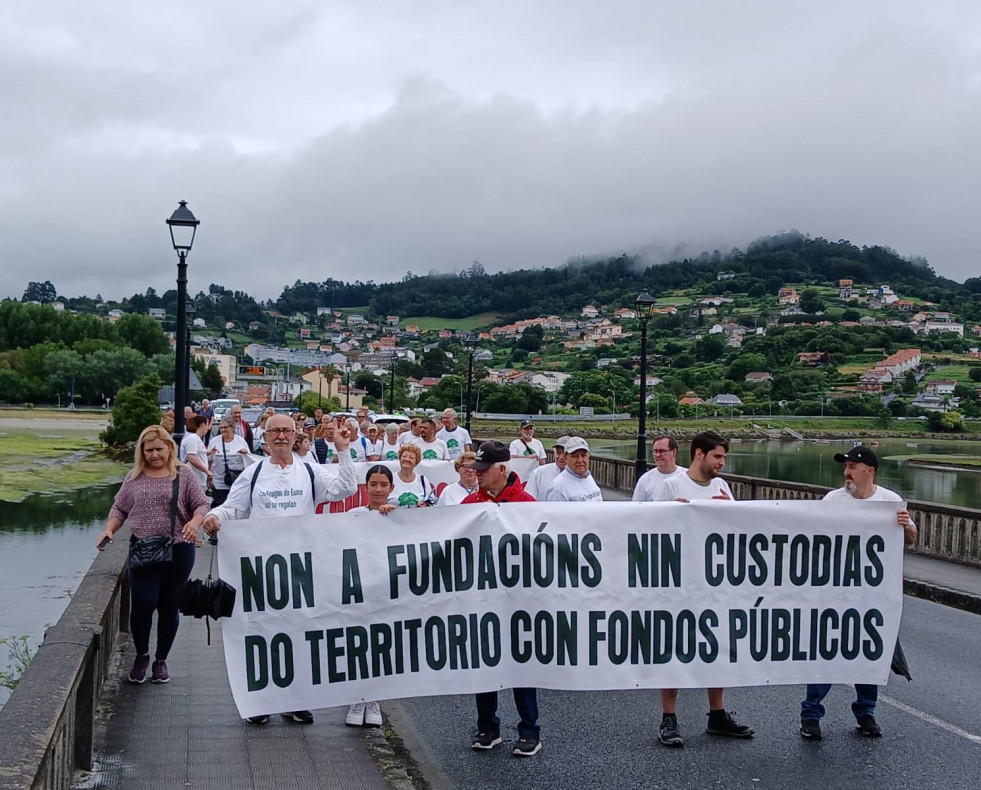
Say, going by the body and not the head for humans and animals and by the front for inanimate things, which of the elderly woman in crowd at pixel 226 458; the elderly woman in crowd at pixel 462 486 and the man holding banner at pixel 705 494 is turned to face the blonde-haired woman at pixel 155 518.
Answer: the elderly woman in crowd at pixel 226 458

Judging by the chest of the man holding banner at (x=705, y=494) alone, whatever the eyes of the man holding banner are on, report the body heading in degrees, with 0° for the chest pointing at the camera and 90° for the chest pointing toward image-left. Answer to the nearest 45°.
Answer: approximately 315°

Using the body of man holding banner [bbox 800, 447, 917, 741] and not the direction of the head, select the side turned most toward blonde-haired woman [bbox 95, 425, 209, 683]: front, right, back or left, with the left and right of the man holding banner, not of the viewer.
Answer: right

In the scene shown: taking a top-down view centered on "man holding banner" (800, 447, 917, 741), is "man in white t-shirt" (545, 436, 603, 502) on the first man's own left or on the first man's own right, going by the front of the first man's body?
on the first man's own right

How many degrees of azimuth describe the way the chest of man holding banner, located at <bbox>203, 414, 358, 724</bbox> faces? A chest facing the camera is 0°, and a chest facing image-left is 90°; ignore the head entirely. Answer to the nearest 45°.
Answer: approximately 0°

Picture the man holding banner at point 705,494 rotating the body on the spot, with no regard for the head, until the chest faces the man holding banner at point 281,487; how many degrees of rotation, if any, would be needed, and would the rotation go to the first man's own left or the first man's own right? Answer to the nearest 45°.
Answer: approximately 135° to the first man's own right

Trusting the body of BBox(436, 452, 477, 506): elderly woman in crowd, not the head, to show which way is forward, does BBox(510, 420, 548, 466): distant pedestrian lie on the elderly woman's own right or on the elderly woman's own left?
on the elderly woman's own left

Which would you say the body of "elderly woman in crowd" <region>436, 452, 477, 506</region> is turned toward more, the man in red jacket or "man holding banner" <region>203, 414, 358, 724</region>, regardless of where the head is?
the man in red jacket
